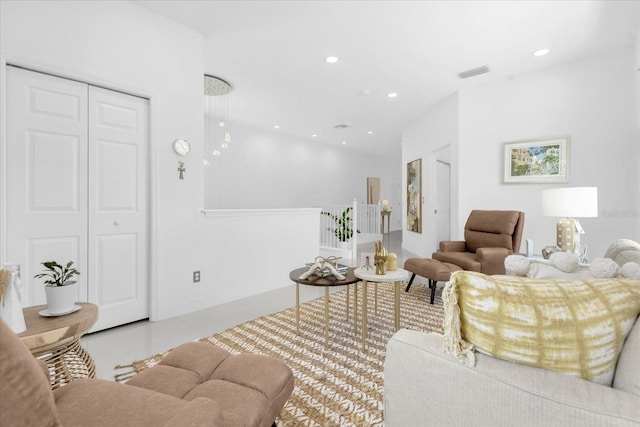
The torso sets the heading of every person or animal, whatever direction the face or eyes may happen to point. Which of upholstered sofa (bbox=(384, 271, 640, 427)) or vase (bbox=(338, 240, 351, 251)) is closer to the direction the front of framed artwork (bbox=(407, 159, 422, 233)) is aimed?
the vase

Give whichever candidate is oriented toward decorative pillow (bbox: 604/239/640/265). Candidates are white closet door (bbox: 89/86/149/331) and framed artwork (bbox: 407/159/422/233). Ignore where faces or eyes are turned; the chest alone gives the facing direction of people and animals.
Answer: the white closet door

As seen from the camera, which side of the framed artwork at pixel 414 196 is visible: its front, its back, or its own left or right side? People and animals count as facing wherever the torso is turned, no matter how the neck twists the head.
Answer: left

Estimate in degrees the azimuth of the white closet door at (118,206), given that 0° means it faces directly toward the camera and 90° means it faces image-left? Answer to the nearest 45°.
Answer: approximately 315°

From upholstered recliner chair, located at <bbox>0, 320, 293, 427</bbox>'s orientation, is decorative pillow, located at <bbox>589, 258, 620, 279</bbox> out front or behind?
out front

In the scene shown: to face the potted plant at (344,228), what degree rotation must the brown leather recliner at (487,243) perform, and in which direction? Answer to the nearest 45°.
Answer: approximately 90° to its right

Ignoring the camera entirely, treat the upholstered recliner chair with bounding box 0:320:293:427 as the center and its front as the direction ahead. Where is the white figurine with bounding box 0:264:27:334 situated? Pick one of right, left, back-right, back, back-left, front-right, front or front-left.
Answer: back-left

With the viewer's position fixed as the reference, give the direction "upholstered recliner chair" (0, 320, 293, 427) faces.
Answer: facing to the right of the viewer

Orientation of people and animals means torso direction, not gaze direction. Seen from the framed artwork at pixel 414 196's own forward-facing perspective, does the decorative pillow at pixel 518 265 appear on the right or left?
on its left

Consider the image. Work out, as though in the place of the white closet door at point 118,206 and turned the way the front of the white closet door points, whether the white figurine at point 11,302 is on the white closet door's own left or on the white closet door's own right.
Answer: on the white closet door's own right

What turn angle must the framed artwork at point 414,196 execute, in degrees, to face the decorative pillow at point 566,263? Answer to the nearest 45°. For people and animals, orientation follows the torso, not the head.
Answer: approximately 90° to its left

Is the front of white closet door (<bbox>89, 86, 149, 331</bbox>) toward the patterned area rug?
yes

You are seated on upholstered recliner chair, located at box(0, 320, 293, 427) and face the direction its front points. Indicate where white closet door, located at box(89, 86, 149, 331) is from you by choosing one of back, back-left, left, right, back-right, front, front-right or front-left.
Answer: left

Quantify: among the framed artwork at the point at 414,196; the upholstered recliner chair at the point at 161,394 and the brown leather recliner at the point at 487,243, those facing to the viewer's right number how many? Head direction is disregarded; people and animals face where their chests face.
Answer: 1

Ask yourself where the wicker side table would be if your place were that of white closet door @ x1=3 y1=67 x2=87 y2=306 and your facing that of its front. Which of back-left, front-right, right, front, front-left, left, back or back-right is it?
front-right

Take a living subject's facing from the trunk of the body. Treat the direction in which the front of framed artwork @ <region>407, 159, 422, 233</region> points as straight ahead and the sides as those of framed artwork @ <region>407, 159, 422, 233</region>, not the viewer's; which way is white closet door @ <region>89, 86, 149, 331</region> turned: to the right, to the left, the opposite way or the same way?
the opposite way

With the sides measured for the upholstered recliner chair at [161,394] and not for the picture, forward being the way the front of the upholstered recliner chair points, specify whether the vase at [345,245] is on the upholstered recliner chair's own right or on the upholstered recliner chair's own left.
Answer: on the upholstered recliner chair's own left
